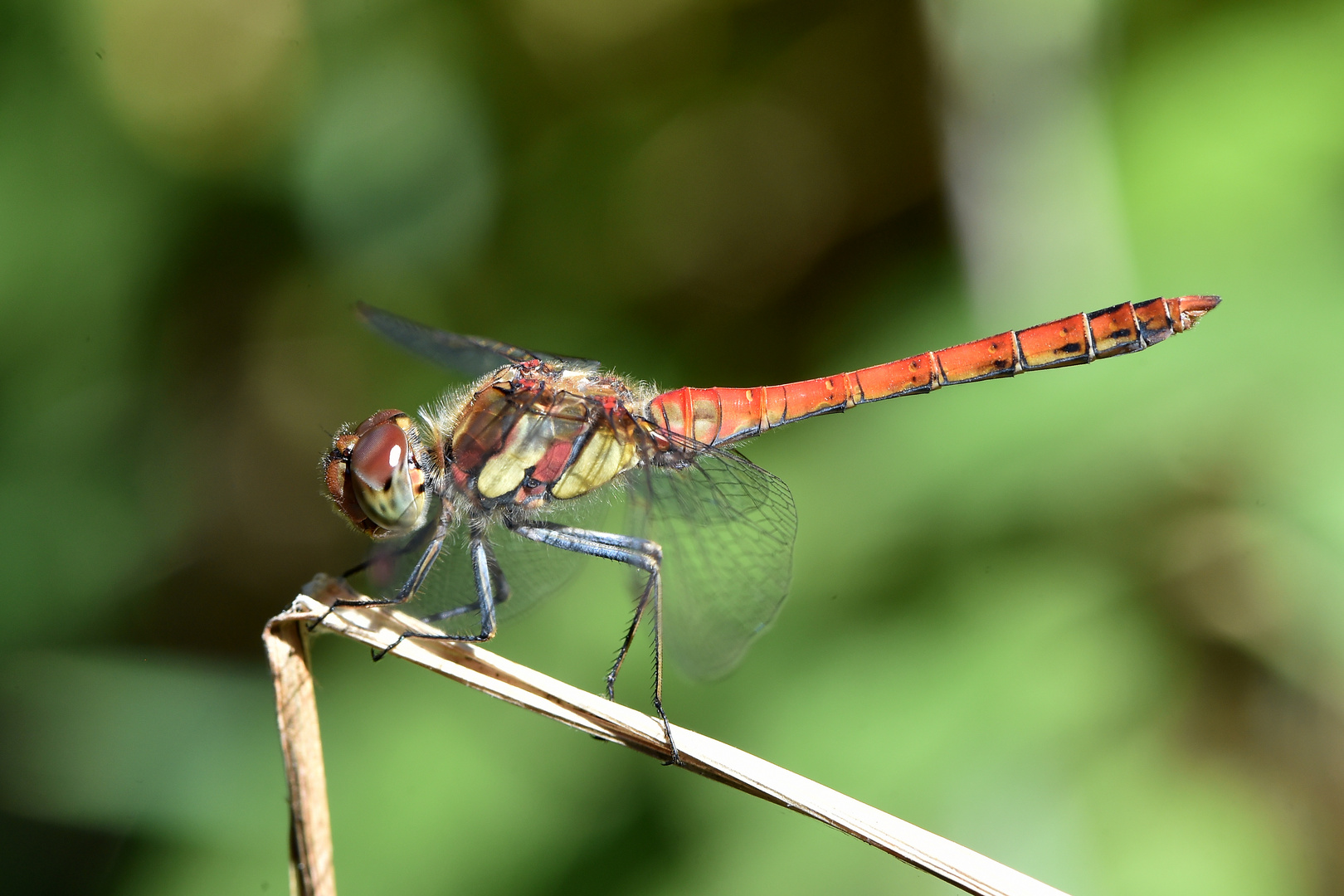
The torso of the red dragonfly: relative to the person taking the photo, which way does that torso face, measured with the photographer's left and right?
facing to the left of the viewer
